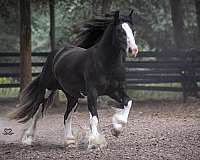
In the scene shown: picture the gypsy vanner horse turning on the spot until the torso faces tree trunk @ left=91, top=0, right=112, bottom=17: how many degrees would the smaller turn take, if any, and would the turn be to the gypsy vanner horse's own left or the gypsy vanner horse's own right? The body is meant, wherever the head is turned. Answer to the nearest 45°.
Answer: approximately 135° to the gypsy vanner horse's own left

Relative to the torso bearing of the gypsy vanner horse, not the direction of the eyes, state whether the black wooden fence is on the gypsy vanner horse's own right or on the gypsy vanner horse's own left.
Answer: on the gypsy vanner horse's own left

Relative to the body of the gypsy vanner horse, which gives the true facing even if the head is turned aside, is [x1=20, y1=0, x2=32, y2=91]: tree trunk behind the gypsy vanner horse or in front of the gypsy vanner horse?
behind

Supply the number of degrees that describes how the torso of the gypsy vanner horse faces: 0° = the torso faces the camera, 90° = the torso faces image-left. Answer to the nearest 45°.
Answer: approximately 315°

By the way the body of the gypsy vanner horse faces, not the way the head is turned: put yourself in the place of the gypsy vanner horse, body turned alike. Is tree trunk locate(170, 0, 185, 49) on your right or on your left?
on your left
